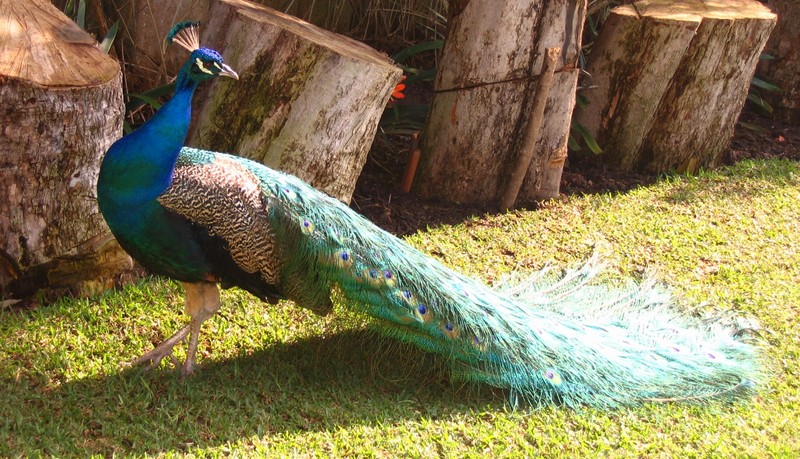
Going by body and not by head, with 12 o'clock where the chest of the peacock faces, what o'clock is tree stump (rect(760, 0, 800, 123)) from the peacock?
The tree stump is roughly at 4 o'clock from the peacock.

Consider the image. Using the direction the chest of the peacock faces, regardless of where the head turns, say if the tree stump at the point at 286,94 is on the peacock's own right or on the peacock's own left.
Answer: on the peacock's own right

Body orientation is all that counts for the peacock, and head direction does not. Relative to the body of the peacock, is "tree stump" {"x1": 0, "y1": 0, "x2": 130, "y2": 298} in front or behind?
in front

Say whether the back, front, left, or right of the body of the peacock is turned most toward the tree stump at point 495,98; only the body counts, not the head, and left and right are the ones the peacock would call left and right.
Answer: right

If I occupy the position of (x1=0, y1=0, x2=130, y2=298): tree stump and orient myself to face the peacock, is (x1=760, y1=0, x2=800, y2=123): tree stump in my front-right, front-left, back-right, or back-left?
front-left

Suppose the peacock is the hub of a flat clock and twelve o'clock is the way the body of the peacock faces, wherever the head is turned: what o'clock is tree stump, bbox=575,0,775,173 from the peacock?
The tree stump is roughly at 4 o'clock from the peacock.

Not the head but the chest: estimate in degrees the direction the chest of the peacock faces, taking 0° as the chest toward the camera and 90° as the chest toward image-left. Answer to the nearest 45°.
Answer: approximately 90°
